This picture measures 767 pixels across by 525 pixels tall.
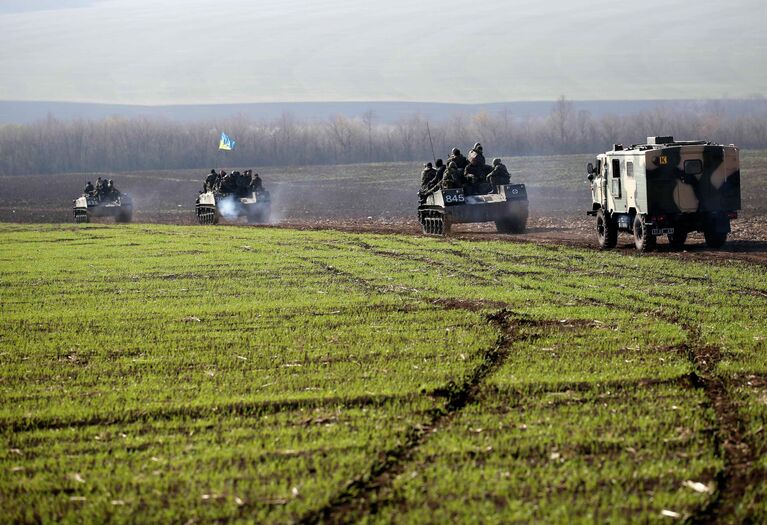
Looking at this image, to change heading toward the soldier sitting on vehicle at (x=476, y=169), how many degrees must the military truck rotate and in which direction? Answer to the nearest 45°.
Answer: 0° — it already faces them

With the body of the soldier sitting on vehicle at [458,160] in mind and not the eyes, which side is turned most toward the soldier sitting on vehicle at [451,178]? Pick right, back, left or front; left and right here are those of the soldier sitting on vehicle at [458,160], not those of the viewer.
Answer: left

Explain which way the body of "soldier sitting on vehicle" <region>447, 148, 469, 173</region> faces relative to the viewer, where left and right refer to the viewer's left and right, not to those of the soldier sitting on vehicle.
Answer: facing away from the viewer and to the left of the viewer

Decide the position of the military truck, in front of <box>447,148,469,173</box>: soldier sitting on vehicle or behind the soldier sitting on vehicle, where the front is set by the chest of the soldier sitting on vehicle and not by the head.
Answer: behind

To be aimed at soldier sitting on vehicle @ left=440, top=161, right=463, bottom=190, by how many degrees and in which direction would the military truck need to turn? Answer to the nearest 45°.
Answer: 0° — it already faces them

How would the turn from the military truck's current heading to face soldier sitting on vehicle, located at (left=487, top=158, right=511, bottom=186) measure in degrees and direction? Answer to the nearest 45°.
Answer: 0° — it already faces them
